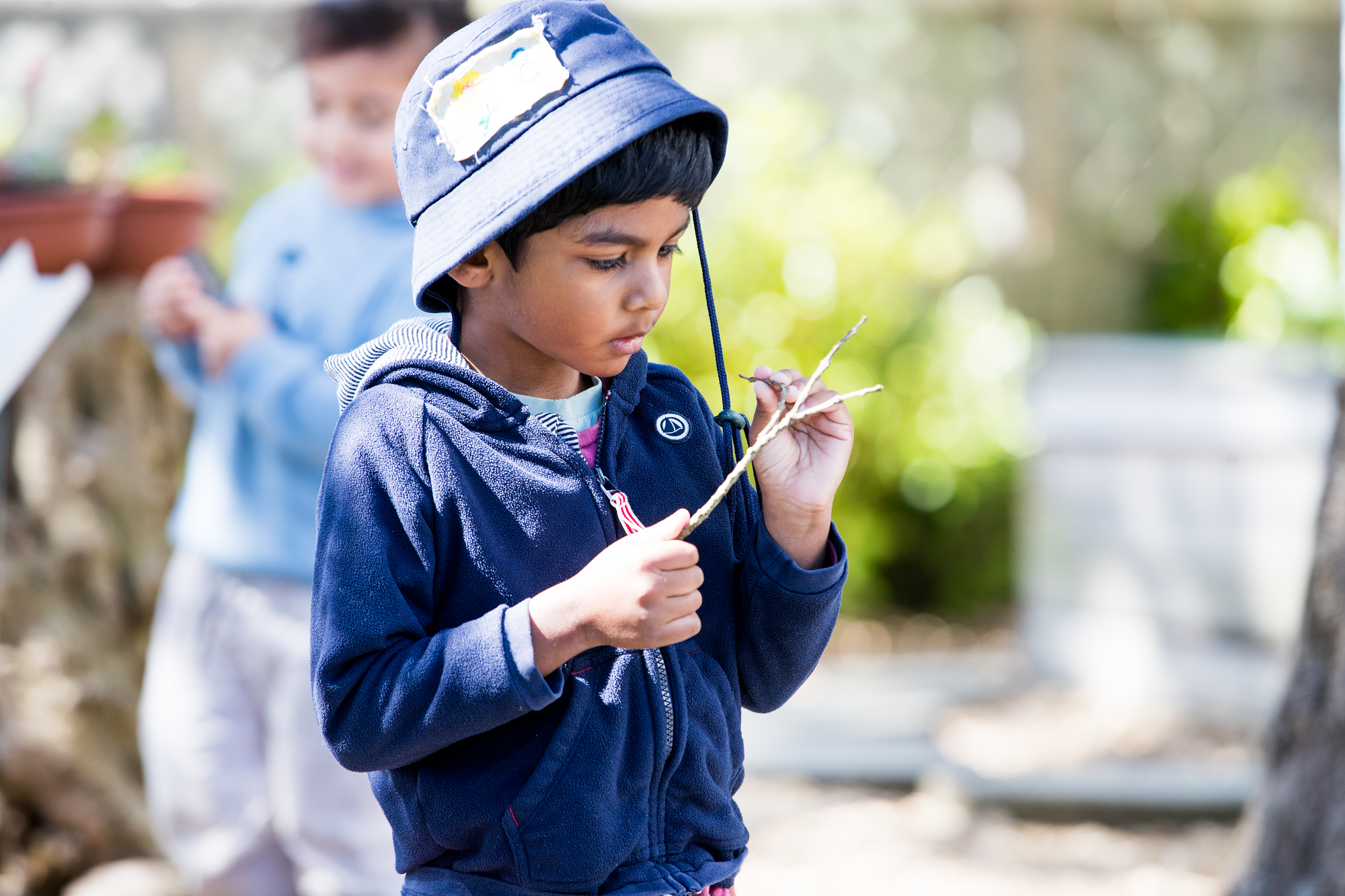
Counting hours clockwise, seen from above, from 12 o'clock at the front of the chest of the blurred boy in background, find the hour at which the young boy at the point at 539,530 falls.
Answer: The young boy is roughly at 10 o'clock from the blurred boy in background.

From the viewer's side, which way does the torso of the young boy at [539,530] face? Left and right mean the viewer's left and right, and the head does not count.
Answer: facing the viewer and to the right of the viewer

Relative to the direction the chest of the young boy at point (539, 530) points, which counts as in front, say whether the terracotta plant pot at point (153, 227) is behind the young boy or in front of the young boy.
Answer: behind

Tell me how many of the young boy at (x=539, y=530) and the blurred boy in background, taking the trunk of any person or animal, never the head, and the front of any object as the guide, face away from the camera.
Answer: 0

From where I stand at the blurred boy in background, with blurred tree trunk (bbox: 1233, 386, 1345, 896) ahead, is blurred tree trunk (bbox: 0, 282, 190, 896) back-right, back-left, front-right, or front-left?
back-left

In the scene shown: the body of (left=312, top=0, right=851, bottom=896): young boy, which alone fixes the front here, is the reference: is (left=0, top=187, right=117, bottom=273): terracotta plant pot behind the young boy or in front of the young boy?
behind

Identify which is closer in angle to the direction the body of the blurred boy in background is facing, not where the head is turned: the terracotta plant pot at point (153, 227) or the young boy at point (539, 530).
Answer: the young boy

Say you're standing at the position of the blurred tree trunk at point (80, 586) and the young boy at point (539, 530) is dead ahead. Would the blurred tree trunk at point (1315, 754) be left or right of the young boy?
left

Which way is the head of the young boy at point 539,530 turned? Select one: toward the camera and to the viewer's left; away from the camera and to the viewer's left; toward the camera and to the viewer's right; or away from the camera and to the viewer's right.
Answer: toward the camera and to the viewer's right
